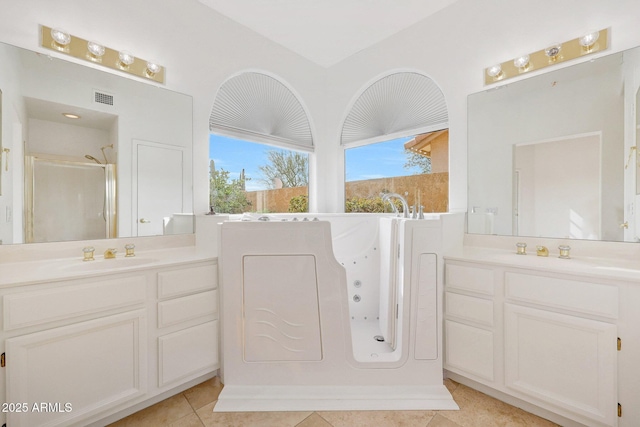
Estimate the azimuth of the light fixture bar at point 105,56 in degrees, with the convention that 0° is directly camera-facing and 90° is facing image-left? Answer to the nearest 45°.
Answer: approximately 315°

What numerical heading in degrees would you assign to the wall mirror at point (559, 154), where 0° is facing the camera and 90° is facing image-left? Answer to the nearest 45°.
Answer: approximately 45°

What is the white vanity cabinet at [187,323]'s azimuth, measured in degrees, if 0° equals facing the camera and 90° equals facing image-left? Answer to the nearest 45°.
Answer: approximately 315°

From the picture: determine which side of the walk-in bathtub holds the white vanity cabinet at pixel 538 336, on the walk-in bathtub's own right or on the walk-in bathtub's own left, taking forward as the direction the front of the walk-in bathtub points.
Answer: on the walk-in bathtub's own left

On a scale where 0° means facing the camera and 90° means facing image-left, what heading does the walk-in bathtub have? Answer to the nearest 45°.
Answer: approximately 0°
